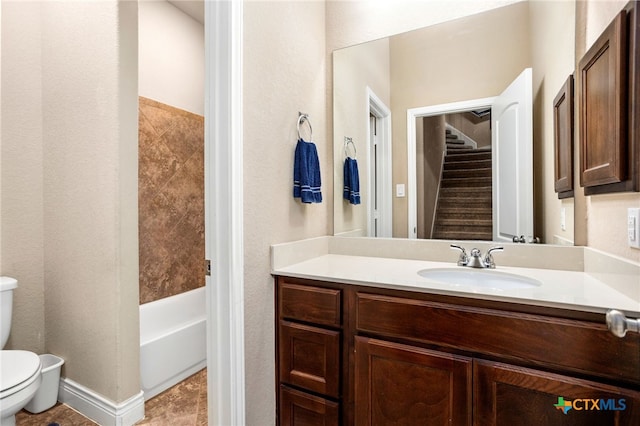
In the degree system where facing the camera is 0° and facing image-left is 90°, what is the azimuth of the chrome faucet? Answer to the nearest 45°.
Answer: approximately 0°

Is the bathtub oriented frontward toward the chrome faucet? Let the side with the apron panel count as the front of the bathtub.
yes

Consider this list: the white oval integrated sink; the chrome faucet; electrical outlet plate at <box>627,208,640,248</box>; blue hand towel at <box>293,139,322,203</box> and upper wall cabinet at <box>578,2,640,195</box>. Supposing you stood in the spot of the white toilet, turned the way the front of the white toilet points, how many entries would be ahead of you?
5

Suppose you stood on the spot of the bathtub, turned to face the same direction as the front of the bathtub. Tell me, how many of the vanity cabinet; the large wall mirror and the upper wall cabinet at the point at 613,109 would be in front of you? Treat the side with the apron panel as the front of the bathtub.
3

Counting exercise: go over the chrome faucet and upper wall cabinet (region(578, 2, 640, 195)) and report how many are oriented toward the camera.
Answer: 1

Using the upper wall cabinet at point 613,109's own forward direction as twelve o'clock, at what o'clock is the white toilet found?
The white toilet is roughly at 11 o'clock from the upper wall cabinet.

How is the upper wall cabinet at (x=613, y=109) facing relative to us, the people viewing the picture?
facing to the left of the viewer
